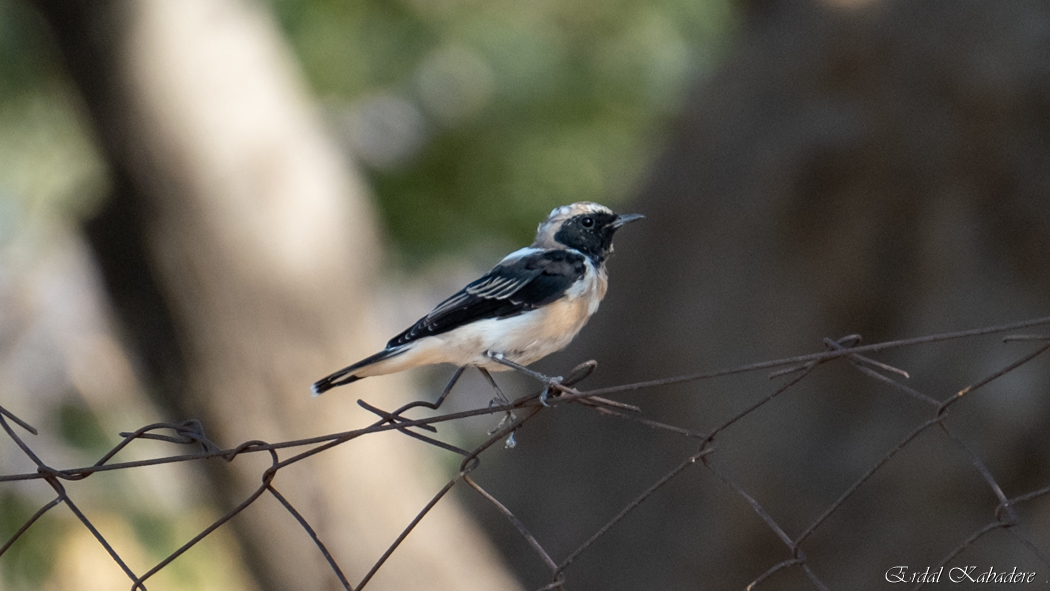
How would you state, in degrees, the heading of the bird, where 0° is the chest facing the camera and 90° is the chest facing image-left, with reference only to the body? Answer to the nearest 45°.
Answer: approximately 270°
